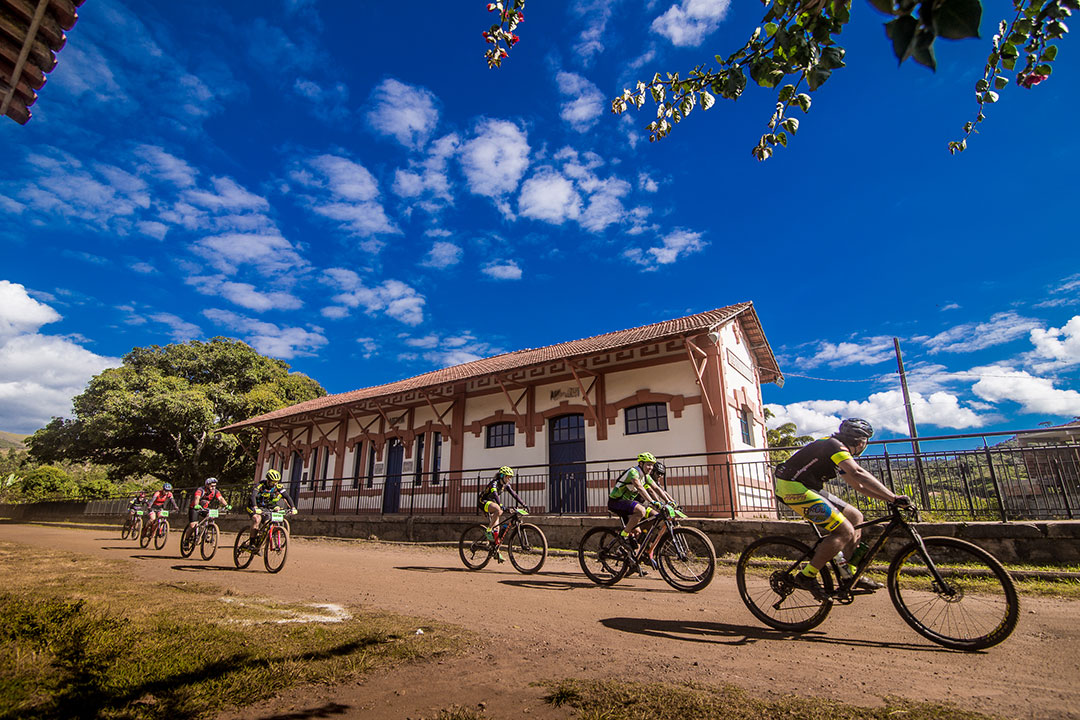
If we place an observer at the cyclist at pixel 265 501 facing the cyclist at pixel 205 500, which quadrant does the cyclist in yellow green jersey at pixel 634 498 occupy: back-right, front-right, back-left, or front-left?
back-right

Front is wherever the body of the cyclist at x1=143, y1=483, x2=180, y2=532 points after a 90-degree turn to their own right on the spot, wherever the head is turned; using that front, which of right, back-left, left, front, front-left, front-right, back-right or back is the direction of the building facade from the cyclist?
back

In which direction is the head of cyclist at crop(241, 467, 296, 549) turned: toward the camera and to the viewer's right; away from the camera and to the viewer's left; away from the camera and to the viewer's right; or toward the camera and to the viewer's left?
toward the camera and to the viewer's right

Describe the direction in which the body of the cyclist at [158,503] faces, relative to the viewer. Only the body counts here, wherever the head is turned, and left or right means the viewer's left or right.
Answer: facing the viewer and to the right of the viewer

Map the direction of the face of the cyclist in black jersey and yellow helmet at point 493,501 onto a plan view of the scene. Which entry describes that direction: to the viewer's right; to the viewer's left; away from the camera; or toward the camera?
to the viewer's right

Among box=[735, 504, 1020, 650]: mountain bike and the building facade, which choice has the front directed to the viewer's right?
the mountain bike

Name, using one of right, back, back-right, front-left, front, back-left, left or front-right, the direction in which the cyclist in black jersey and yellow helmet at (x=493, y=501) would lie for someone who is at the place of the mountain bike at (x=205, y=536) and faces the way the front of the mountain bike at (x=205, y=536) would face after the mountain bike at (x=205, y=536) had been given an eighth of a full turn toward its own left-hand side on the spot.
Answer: front-right

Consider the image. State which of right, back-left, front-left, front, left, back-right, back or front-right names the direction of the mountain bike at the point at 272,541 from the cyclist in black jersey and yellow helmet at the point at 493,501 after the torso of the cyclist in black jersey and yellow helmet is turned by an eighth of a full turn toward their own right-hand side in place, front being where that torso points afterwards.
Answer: right

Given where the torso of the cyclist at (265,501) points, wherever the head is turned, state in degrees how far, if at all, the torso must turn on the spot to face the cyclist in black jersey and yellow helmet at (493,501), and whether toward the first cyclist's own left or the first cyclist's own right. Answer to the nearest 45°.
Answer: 0° — they already face them

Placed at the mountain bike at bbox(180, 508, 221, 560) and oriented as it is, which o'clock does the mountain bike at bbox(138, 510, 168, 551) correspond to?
the mountain bike at bbox(138, 510, 168, 551) is roughly at 7 o'clock from the mountain bike at bbox(180, 508, 221, 560).

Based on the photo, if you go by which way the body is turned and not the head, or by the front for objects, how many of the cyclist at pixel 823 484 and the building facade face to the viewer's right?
1

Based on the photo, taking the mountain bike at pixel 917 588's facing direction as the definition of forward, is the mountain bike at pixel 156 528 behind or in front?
behind

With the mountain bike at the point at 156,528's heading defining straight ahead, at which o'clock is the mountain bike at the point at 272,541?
the mountain bike at the point at 272,541 is roughly at 1 o'clock from the mountain bike at the point at 156,528.

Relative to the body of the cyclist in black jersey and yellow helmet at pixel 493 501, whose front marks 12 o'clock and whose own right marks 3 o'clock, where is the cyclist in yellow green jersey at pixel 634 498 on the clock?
the cyclist in yellow green jersey at pixel 634 498 is roughly at 12 o'clock from the cyclist in black jersey and yellow helmet at pixel 493 501.

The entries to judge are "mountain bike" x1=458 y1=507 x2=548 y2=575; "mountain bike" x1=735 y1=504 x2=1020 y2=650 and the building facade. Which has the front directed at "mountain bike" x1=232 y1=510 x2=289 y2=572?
the building facade

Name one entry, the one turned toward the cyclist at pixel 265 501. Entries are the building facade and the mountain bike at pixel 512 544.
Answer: the building facade

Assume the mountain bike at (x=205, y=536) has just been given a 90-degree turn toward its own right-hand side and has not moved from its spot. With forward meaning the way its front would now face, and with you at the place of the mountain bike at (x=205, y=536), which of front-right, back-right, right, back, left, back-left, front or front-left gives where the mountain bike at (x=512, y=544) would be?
left

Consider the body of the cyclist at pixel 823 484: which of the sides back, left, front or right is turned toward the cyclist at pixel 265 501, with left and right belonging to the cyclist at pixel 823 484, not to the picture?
back

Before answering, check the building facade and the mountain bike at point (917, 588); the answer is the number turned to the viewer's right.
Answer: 1
